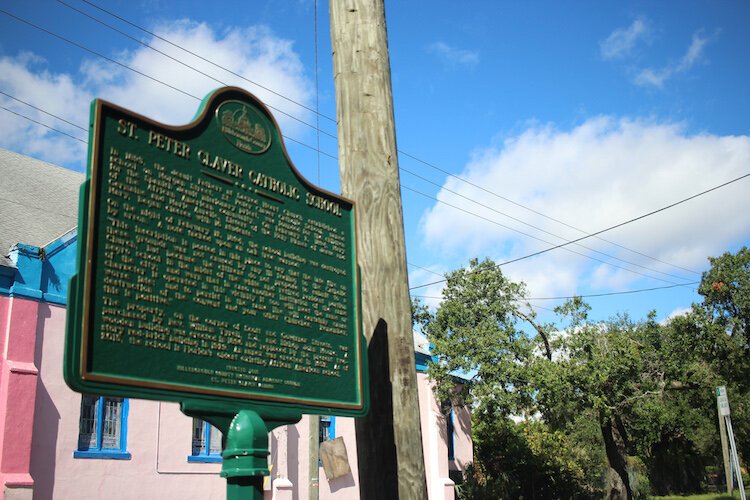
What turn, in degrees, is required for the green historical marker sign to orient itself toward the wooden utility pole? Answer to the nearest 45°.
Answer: approximately 90° to its left

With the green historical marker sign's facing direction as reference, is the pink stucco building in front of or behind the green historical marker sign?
behind

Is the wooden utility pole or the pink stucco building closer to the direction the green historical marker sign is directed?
the wooden utility pole

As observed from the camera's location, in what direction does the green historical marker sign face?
facing the viewer and to the right of the viewer

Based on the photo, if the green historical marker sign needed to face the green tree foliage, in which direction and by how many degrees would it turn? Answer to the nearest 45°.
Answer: approximately 90° to its left

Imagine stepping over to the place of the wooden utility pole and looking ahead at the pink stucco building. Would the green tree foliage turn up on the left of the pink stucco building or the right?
right
